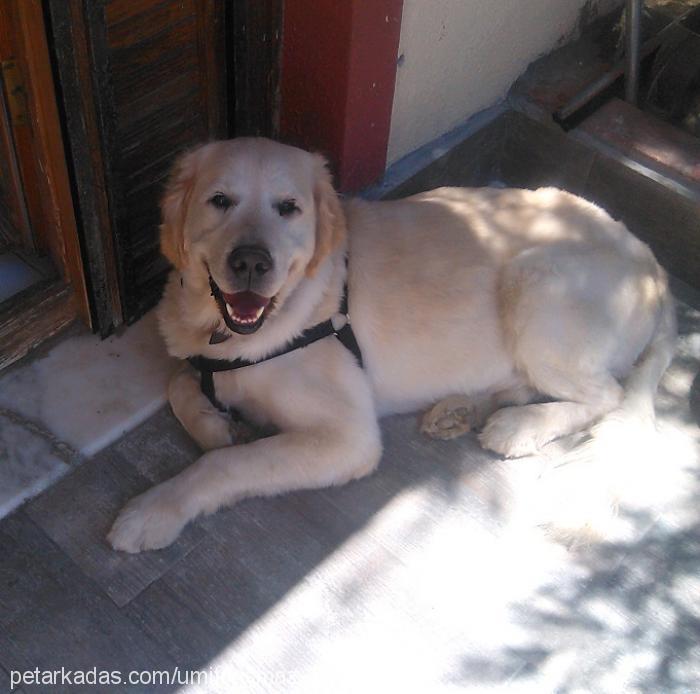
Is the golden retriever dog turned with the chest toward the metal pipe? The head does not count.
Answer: no

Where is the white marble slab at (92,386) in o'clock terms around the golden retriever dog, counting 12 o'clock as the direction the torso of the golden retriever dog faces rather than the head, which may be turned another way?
The white marble slab is roughly at 1 o'clock from the golden retriever dog.

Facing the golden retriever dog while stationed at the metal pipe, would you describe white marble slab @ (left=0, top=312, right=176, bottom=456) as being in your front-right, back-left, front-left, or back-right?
front-right

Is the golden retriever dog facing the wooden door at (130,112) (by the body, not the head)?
no

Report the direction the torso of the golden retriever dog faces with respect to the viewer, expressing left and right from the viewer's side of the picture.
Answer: facing the viewer and to the left of the viewer

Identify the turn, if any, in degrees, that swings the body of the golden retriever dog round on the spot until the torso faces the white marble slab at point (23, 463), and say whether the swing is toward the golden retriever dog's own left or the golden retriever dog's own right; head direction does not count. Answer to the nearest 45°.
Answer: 0° — it already faces it

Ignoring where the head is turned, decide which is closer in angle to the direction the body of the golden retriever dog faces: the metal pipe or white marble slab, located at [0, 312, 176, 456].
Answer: the white marble slab

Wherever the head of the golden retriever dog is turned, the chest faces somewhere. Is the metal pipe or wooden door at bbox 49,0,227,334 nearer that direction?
the wooden door

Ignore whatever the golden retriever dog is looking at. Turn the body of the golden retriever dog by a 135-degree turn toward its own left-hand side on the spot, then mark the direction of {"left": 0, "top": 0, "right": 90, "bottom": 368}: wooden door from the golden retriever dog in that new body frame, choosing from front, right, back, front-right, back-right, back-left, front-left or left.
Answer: back
